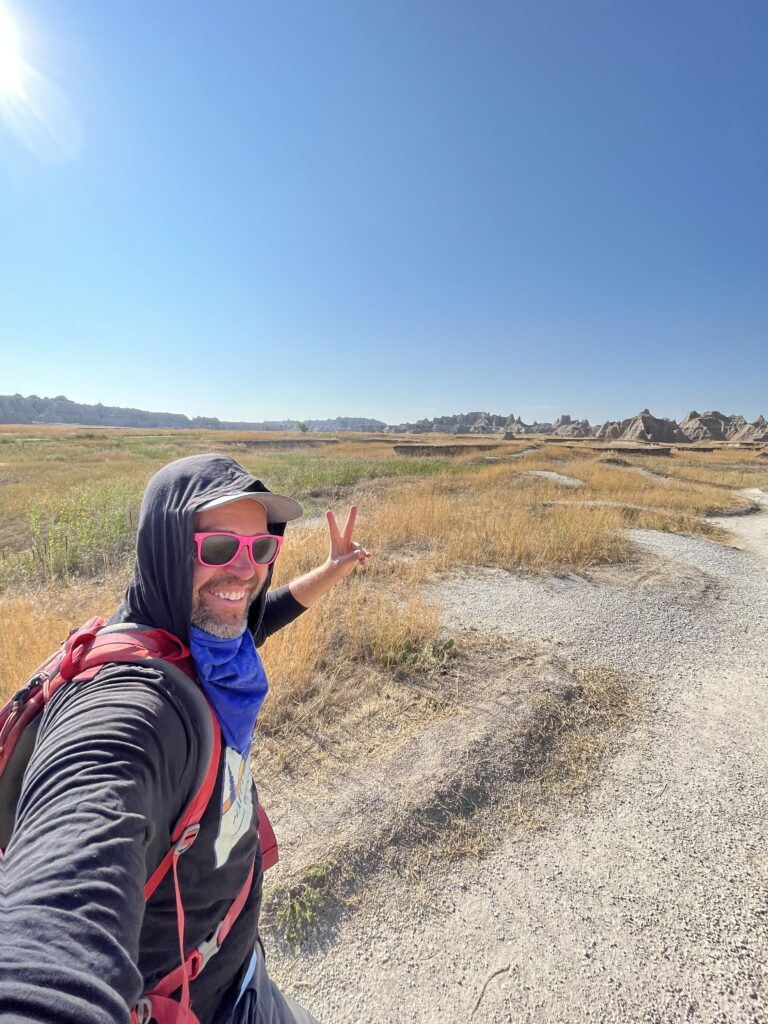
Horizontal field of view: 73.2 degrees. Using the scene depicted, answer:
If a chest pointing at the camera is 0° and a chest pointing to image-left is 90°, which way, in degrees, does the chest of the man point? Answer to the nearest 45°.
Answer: approximately 315°
